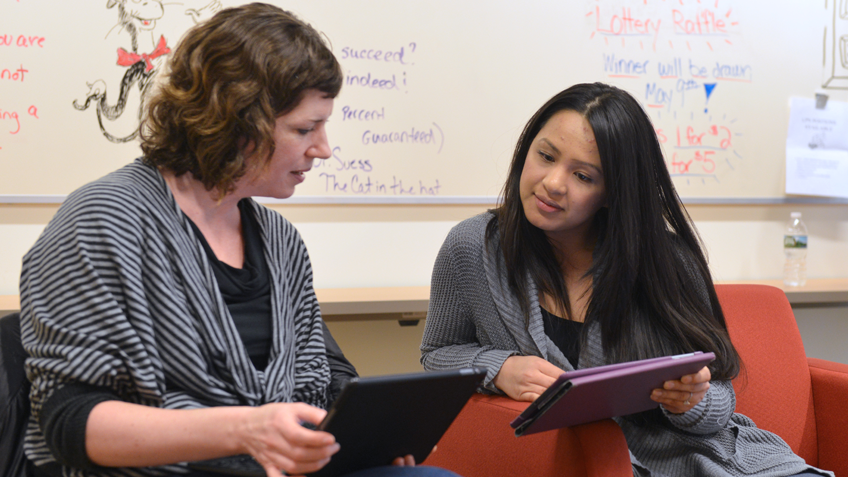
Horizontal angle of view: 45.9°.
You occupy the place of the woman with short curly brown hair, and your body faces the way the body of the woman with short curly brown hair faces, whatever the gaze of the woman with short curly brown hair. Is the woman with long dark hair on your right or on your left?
on your left

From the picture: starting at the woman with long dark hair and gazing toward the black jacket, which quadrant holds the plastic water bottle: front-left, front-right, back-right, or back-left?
back-right

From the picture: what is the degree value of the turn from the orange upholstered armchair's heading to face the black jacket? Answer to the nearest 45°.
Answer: approximately 90° to its right

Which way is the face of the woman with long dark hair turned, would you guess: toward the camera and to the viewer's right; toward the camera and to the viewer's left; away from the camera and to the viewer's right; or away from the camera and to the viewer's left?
toward the camera and to the viewer's left

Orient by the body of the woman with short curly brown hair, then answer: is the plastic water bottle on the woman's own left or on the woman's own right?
on the woman's own left

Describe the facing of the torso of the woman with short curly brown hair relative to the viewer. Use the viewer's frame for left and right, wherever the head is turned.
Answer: facing the viewer and to the right of the viewer

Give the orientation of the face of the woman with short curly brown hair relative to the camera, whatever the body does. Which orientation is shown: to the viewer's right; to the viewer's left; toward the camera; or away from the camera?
to the viewer's right
